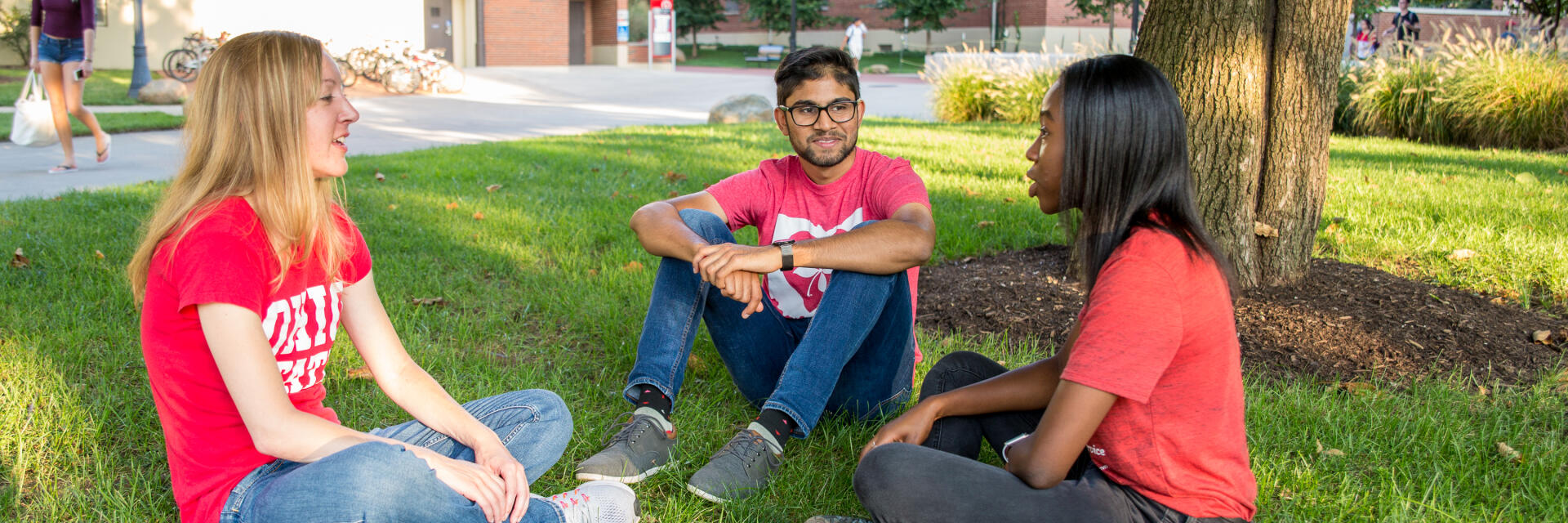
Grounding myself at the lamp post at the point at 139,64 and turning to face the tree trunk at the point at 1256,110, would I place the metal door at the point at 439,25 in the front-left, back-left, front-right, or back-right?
back-left

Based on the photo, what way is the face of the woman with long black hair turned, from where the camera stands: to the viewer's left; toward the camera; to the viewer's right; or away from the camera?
to the viewer's left

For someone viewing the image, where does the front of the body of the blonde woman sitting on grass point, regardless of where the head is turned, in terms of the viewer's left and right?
facing the viewer and to the right of the viewer

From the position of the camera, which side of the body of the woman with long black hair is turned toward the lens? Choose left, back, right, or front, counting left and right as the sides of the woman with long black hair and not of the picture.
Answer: left

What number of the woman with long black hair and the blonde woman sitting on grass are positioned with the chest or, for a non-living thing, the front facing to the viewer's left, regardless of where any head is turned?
1

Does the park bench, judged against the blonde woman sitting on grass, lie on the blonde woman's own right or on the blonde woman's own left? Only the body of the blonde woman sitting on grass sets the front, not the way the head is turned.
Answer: on the blonde woman's own left

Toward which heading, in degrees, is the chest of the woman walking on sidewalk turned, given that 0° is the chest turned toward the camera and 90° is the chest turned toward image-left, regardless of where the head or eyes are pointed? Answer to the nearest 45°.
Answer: approximately 45°

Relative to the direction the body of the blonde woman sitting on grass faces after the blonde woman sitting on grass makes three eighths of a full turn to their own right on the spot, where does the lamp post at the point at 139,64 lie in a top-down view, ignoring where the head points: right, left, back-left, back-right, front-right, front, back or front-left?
right

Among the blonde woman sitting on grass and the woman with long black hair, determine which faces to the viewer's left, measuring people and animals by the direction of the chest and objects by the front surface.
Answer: the woman with long black hair

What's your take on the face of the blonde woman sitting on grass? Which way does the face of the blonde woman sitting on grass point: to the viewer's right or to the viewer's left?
to the viewer's right

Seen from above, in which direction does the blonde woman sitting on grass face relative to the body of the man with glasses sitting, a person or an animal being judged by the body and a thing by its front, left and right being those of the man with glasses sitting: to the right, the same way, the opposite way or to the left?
to the left

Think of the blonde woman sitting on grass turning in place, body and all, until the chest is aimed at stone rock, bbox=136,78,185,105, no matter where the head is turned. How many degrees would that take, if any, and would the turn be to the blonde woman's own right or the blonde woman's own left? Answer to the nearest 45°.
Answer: approximately 135° to the blonde woman's own left

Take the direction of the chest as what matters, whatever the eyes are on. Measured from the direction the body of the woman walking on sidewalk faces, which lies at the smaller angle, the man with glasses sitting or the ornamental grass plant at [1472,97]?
the man with glasses sitting
